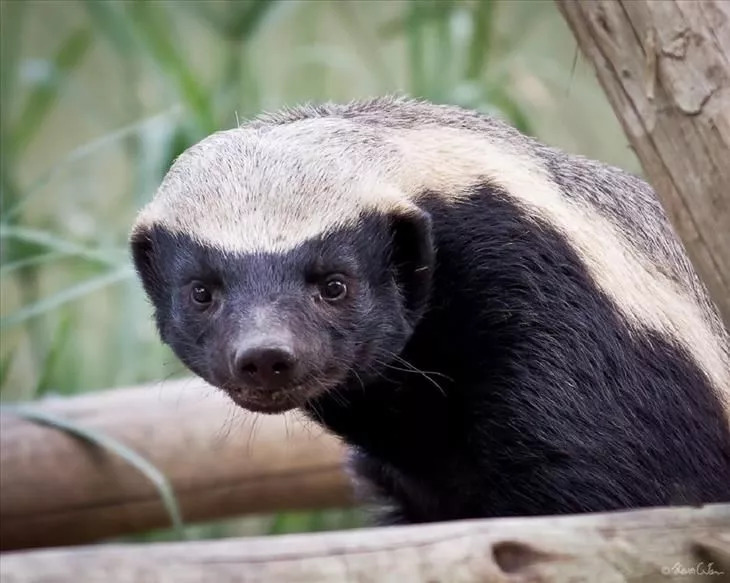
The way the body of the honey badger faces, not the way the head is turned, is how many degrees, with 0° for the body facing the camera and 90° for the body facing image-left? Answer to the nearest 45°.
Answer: approximately 45°

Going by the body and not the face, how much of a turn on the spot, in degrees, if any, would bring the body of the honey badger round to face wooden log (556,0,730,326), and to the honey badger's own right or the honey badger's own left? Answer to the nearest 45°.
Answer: approximately 180°

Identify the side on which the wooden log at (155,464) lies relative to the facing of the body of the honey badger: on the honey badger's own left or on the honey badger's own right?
on the honey badger's own right
